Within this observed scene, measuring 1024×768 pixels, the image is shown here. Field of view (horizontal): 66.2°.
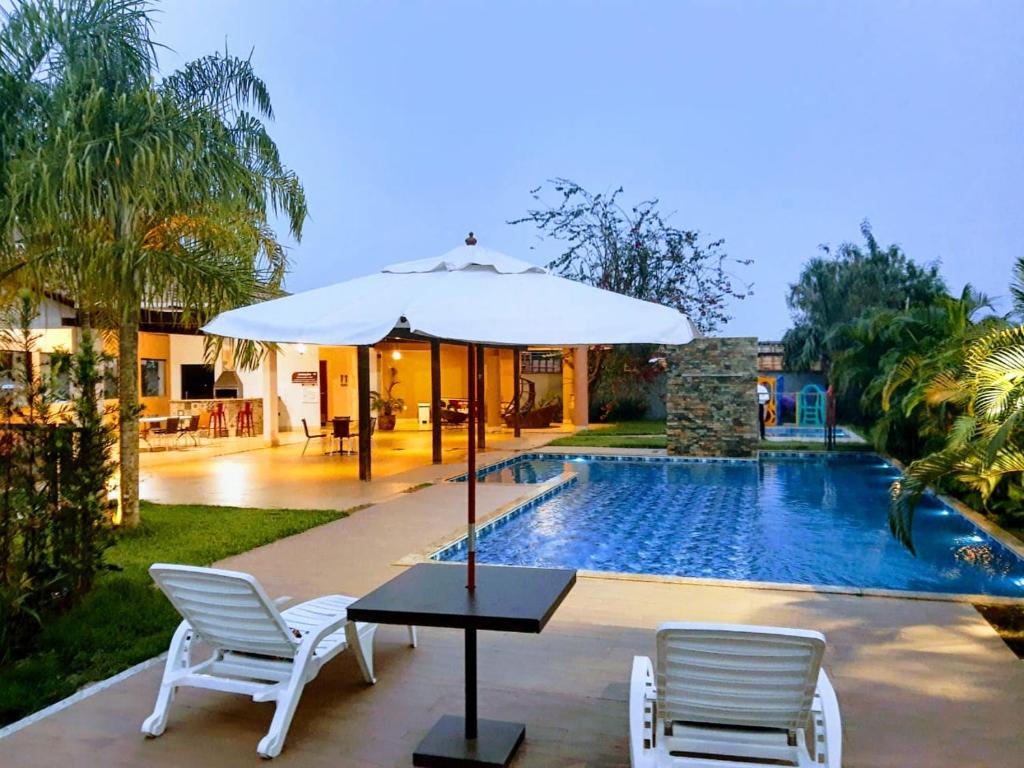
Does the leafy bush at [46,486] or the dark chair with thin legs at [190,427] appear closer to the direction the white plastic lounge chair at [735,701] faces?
the dark chair with thin legs

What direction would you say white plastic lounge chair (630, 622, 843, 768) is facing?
away from the camera

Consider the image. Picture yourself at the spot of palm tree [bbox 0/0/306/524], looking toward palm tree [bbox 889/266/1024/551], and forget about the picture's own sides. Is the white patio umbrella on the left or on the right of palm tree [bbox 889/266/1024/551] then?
right

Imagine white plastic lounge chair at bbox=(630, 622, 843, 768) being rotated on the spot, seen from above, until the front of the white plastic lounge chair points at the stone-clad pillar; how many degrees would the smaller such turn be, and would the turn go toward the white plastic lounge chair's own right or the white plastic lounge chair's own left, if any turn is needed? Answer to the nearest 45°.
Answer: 0° — it already faces it

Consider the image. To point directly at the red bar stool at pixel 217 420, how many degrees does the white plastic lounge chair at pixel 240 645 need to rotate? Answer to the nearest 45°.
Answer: approximately 45° to its left

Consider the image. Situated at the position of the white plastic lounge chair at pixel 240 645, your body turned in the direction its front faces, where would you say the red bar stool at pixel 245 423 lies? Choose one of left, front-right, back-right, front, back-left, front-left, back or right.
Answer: front-left

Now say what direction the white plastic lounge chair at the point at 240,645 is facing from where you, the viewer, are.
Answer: facing away from the viewer and to the right of the viewer

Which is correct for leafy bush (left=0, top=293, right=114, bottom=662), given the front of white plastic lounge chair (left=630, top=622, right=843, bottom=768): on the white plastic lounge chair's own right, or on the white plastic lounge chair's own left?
on the white plastic lounge chair's own left

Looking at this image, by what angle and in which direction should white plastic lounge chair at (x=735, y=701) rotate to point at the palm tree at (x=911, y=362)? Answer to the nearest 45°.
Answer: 0° — it already faces it

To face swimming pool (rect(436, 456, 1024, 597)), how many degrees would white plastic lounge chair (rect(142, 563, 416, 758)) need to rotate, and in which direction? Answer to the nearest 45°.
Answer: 0° — it already faces it

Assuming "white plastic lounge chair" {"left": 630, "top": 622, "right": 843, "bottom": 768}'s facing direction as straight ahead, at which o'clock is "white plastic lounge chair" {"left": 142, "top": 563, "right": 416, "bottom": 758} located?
"white plastic lounge chair" {"left": 142, "top": 563, "right": 416, "bottom": 758} is roughly at 9 o'clock from "white plastic lounge chair" {"left": 630, "top": 622, "right": 843, "bottom": 768}.

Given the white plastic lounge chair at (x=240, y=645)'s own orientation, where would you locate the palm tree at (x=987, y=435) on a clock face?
The palm tree is roughly at 1 o'clock from the white plastic lounge chair.
